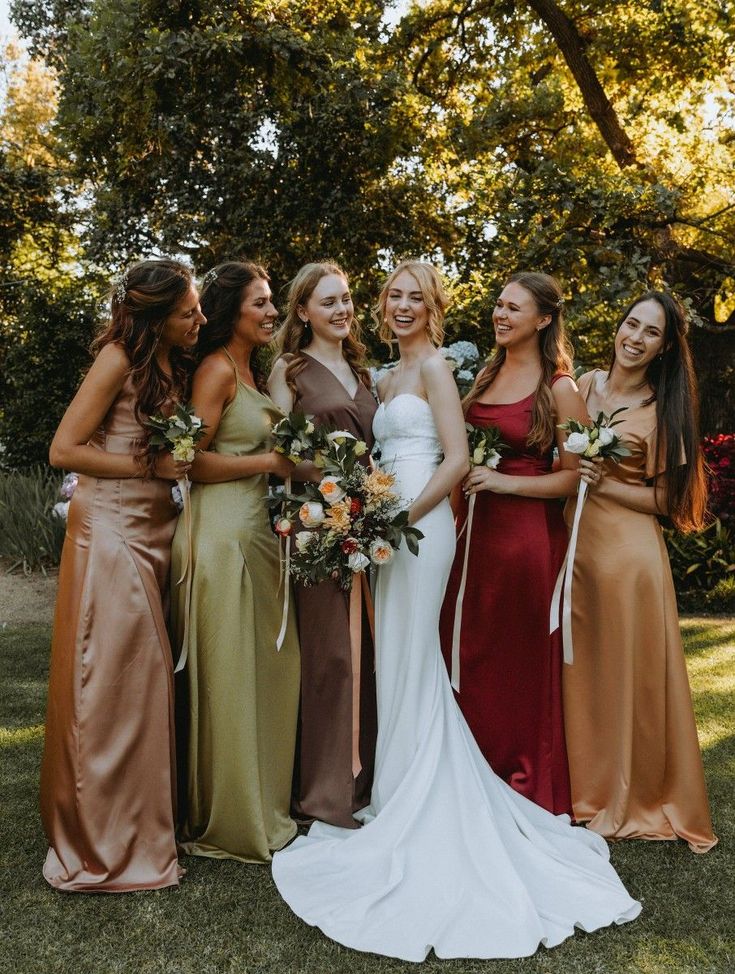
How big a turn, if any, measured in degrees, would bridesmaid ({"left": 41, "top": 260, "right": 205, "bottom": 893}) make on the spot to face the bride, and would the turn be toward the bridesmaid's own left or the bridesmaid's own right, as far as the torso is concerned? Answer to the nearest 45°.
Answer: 0° — they already face them

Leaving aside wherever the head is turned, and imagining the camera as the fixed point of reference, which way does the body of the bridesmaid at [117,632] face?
to the viewer's right

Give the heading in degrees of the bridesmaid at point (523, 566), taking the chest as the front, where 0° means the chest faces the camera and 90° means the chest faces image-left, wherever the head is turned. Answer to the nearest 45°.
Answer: approximately 45°

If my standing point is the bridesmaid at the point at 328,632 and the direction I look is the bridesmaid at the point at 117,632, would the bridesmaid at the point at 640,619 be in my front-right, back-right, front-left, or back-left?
back-left

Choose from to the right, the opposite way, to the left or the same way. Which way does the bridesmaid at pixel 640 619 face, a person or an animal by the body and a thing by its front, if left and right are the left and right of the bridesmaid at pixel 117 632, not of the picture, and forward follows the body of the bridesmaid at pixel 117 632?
the opposite way

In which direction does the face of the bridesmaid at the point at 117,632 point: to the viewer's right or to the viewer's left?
to the viewer's right

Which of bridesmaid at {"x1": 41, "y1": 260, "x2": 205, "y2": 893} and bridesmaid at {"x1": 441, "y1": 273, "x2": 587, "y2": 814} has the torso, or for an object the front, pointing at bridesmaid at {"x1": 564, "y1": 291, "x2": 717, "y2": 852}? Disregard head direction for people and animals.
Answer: bridesmaid at {"x1": 41, "y1": 260, "x2": 205, "y2": 893}

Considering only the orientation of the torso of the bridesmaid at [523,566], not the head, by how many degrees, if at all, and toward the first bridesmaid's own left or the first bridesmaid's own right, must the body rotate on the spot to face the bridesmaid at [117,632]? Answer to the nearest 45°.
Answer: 0° — they already face them

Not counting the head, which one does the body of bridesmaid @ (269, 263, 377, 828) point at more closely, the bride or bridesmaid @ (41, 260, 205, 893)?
the bride

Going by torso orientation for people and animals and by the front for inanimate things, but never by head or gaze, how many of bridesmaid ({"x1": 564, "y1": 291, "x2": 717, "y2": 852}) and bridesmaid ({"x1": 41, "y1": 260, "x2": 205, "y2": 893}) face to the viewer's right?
1
